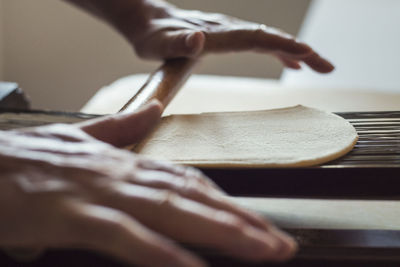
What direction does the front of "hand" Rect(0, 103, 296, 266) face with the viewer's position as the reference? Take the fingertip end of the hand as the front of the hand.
facing to the right of the viewer

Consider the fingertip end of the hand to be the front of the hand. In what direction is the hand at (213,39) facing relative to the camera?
to the viewer's right

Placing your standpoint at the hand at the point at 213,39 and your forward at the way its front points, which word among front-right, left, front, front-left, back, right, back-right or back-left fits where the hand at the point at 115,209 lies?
right

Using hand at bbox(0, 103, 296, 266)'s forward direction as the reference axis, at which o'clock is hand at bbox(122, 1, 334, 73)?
hand at bbox(122, 1, 334, 73) is roughly at 9 o'clock from hand at bbox(0, 103, 296, 266).
